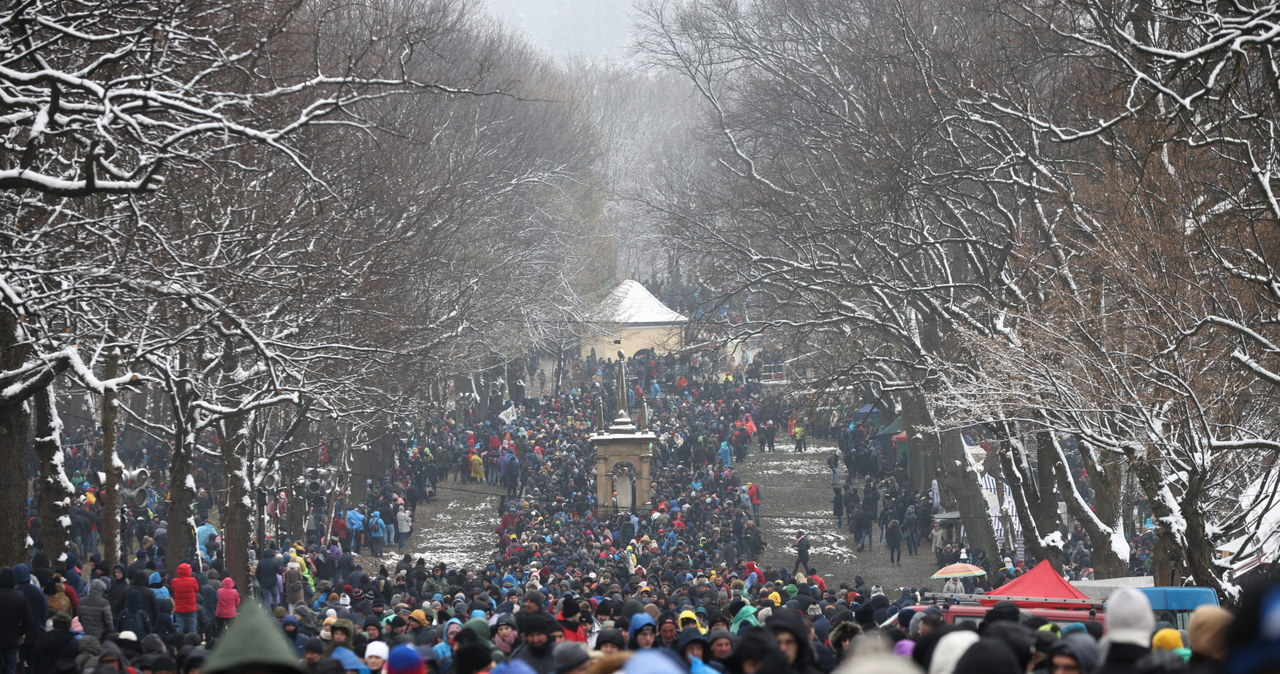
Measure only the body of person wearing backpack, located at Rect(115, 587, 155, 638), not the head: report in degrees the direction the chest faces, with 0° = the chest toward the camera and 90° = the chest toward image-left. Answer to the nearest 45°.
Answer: approximately 180°

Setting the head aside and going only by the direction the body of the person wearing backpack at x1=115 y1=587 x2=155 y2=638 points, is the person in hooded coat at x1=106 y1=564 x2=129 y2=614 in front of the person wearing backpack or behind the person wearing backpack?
in front

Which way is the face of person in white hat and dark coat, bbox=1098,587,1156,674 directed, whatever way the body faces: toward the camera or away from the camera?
away from the camera

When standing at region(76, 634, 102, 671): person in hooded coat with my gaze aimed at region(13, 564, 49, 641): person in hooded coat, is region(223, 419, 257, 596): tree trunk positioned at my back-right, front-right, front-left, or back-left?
front-right

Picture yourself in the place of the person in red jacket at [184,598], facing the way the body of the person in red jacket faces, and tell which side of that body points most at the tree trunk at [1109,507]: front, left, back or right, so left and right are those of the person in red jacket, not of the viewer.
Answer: right

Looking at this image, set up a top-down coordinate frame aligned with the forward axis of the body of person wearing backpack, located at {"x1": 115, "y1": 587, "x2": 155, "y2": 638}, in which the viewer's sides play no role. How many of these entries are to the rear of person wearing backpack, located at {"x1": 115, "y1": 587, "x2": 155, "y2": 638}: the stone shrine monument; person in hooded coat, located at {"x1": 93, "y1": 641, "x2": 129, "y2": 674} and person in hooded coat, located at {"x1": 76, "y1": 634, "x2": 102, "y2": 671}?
2

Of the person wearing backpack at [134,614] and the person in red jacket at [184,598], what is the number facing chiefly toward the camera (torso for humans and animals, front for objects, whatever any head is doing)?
0

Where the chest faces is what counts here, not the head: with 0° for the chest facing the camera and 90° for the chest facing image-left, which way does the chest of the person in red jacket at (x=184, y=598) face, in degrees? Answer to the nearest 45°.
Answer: approximately 180°
